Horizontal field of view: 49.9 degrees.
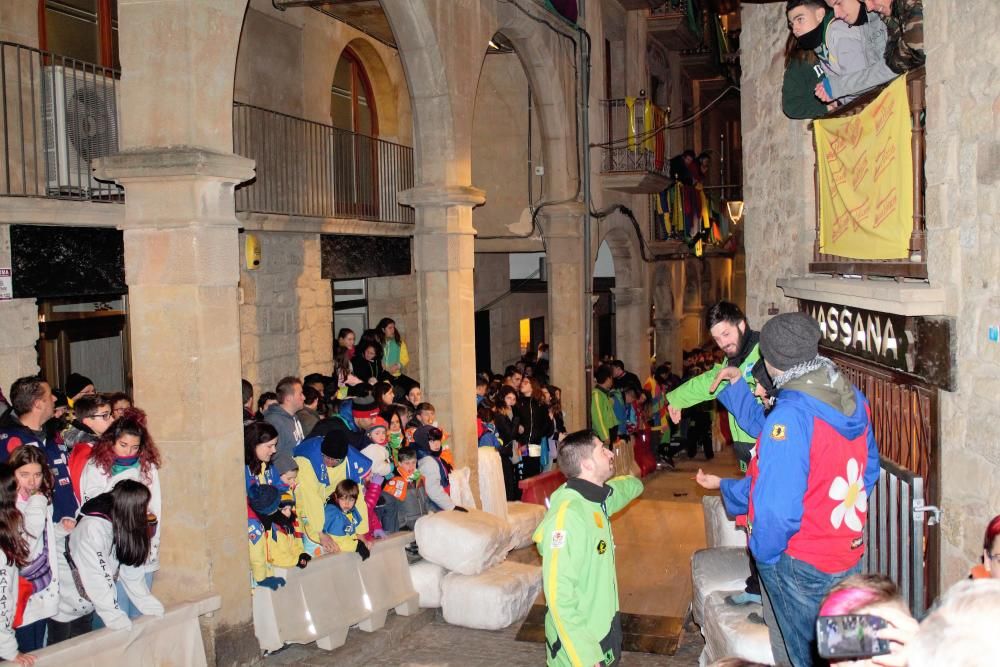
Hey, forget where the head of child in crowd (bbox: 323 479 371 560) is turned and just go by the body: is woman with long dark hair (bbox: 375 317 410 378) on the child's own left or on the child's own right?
on the child's own left

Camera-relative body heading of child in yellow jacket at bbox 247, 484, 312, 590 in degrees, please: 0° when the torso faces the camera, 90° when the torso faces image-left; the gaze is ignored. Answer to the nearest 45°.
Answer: approximately 315°

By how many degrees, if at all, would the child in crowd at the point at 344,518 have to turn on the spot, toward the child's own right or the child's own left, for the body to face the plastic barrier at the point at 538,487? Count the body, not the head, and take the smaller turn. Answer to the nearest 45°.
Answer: approximately 90° to the child's own left

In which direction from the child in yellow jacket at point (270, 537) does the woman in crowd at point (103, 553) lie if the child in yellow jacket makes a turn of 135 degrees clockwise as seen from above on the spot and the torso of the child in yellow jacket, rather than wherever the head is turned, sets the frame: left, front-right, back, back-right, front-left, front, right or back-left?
front-left

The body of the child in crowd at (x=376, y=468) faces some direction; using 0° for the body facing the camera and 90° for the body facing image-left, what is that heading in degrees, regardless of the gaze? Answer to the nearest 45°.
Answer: approximately 315°

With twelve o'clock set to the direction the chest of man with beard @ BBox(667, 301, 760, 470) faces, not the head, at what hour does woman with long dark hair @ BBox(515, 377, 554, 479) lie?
The woman with long dark hair is roughly at 4 o'clock from the man with beard.

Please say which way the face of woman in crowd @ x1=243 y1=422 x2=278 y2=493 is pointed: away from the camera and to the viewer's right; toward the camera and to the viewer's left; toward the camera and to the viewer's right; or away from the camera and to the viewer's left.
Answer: toward the camera and to the viewer's right

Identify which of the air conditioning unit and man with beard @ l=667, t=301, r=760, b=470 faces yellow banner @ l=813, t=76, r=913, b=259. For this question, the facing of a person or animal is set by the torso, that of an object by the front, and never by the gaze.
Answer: the air conditioning unit

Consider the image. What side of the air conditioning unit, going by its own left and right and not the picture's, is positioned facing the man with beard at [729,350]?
front

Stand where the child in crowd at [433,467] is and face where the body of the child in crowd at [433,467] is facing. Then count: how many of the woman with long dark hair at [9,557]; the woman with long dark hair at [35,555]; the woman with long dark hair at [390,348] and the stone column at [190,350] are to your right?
3

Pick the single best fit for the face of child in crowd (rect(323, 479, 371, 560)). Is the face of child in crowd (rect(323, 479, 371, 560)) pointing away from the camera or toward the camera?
toward the camera

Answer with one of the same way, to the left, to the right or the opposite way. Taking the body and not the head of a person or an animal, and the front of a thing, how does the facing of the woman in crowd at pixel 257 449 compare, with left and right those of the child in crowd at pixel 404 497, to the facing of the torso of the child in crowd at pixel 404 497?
the same way

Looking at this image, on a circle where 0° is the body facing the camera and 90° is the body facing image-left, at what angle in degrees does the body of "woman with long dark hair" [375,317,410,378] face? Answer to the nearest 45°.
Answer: approximately 315°

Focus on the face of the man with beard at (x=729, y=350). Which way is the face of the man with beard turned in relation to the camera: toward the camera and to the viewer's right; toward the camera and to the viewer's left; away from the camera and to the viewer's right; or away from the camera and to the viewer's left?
toward the camera and to the viewer's left

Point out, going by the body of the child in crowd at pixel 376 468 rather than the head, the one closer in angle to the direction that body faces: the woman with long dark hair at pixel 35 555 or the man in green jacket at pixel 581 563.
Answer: the man in green jacket

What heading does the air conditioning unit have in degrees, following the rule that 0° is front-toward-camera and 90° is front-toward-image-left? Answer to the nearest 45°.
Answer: approximately 315°

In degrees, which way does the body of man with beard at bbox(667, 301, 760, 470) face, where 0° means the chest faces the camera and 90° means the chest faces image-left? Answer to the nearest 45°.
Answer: approximately 45°
